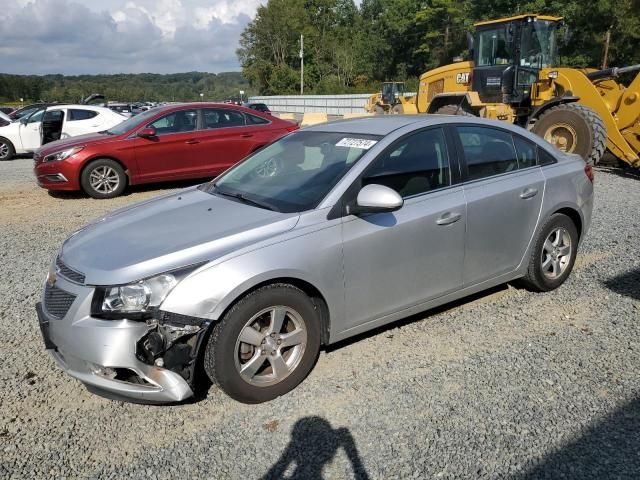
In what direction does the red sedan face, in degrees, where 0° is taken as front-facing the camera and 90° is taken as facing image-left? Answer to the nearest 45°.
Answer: approximately 45°

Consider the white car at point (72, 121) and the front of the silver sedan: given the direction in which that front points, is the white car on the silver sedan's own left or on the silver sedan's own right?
on the silver sedan's own right

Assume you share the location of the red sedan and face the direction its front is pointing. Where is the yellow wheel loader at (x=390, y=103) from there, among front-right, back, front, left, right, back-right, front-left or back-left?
back

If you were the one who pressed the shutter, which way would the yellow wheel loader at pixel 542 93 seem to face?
facing the viewer and to the right of the viewer

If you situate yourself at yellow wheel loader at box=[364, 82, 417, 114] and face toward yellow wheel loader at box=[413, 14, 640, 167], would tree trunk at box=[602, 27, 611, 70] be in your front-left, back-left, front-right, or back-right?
back-left

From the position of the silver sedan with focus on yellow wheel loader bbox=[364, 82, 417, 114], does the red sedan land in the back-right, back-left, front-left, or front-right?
front-left

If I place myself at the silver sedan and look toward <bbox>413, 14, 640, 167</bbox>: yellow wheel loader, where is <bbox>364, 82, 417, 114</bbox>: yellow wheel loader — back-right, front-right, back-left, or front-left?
front-left

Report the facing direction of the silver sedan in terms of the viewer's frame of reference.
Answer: facing the viewer and to the left of the viewer

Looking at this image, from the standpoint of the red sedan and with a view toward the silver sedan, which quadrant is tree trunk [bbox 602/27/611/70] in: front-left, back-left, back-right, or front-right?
back-left

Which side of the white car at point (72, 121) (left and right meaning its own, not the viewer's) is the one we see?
left

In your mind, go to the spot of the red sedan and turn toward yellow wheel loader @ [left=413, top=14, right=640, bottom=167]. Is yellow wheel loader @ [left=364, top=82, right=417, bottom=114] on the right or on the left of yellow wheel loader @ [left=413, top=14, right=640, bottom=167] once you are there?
left
